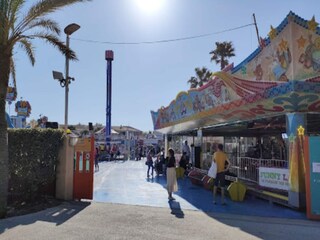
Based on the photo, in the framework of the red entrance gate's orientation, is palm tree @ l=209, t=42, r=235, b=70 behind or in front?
behind

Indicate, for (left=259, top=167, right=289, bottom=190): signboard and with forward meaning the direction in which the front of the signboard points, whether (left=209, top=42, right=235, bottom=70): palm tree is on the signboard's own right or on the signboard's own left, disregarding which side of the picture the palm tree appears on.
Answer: on the signboard's own right

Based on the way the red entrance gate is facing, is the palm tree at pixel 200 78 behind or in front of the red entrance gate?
behind

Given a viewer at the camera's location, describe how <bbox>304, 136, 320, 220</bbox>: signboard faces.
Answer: facing the viewer

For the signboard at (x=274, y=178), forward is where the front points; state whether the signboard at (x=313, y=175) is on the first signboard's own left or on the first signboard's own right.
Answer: on the first signboard's own left

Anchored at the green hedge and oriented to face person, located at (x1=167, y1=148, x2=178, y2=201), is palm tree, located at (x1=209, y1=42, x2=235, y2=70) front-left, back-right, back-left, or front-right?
front-left

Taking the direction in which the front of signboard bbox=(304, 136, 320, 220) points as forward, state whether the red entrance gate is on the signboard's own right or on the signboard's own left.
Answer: on the signboard's own right

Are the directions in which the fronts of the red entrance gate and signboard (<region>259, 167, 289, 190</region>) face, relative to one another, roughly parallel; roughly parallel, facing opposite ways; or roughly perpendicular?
roughly perpendicular

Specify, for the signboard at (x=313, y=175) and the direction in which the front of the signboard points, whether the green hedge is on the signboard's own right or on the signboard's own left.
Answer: on the signboard's own right

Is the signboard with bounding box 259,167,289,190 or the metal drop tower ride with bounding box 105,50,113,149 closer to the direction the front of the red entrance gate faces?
the signboard

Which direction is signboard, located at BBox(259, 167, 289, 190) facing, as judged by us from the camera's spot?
facing the viewer and to the left of the viewer
